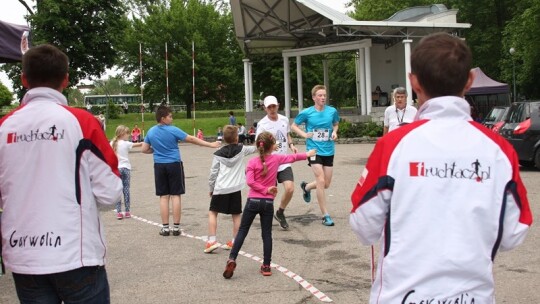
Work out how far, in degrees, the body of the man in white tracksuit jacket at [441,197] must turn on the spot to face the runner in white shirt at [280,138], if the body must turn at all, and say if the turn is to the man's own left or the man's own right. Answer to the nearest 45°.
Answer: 0° — they already face them

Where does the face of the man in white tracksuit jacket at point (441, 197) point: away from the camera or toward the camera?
away from the camera

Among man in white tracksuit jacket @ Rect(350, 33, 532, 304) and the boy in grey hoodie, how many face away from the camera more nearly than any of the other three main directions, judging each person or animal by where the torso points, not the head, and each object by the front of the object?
2

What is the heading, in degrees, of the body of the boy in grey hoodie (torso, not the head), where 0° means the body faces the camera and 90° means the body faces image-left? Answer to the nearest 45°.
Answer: approximately 180°

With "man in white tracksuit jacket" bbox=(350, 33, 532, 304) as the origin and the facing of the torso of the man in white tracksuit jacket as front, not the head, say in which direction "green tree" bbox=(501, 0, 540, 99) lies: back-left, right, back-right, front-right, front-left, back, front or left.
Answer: front

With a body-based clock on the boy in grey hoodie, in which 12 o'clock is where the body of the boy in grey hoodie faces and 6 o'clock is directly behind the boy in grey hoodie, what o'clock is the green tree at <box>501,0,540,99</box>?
The green tree is roughly at 1 o'clock from the boy in grey hoodie.

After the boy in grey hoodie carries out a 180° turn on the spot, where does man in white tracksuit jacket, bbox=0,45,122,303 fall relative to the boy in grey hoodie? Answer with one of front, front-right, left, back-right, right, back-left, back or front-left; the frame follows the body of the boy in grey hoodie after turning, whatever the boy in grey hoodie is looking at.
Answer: front

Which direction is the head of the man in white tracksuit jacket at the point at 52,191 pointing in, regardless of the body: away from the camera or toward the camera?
away from the camera

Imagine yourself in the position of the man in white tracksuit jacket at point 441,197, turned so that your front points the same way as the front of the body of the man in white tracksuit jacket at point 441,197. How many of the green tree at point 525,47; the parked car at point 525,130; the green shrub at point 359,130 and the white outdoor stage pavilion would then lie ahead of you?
4

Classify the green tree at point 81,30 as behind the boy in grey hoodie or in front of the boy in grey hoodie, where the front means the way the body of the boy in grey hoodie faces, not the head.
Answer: in front

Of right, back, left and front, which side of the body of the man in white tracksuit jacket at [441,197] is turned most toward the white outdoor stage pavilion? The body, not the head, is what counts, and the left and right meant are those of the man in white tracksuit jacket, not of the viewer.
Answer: front

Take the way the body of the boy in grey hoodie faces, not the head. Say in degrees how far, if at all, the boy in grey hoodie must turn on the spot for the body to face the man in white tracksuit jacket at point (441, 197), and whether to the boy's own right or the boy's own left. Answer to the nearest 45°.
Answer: approximately 180°

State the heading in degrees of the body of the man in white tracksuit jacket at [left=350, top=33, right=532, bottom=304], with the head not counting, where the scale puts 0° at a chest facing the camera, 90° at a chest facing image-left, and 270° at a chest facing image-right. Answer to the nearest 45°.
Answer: approximately 180°

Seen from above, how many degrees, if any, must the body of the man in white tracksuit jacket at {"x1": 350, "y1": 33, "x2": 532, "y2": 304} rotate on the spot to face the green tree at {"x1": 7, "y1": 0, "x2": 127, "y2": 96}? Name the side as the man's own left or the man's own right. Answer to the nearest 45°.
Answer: approximately 45° to the man's own left
